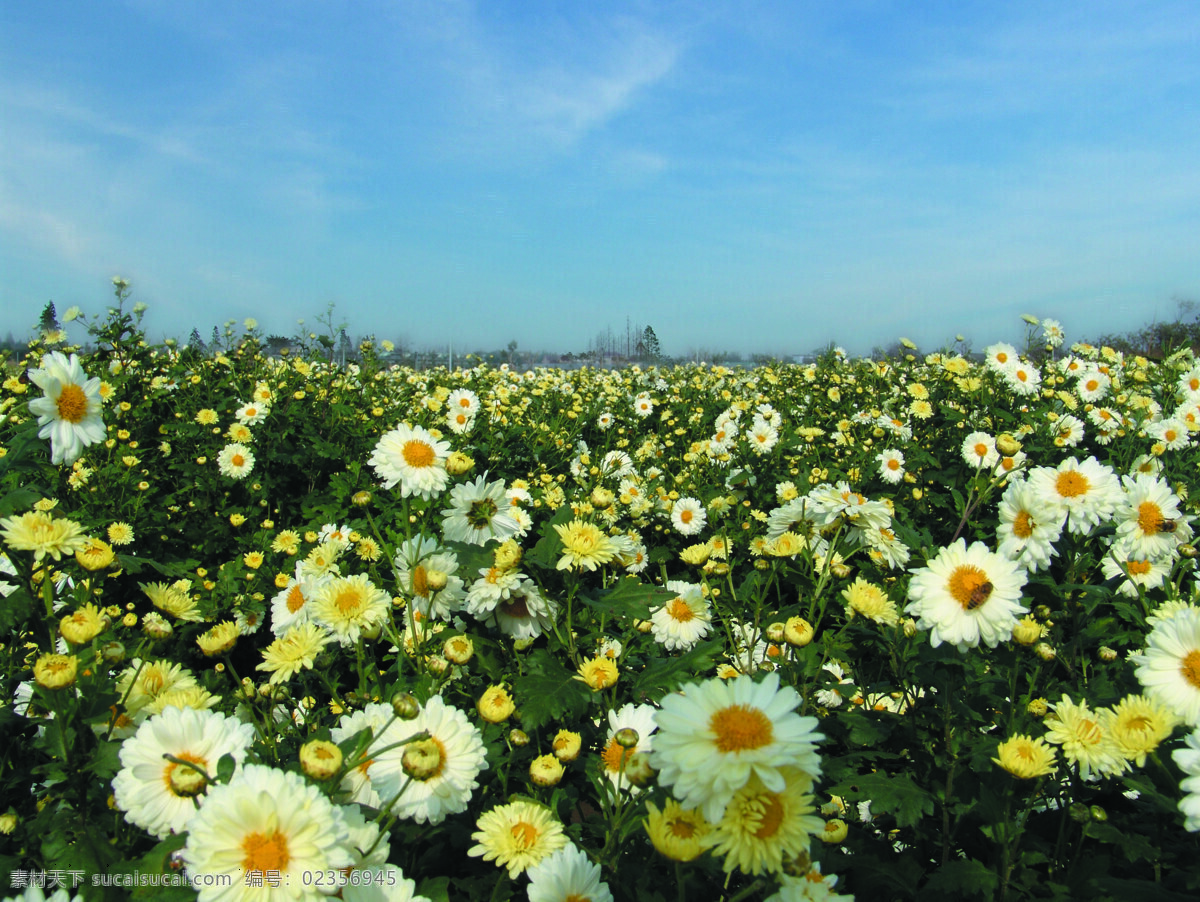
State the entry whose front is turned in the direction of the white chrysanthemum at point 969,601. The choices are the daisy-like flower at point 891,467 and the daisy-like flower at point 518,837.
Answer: the daisy-like flower at point 891,467

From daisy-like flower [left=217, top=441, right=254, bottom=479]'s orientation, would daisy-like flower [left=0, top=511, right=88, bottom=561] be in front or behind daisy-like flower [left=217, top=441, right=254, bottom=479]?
in front

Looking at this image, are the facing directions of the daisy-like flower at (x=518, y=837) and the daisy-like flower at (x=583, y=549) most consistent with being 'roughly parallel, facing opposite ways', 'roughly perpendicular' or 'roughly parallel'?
roughly parallel

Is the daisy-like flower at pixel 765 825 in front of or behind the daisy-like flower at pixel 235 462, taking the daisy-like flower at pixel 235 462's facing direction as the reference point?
in front

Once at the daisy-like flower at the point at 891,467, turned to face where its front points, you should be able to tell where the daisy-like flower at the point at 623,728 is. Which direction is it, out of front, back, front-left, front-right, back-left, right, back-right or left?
front

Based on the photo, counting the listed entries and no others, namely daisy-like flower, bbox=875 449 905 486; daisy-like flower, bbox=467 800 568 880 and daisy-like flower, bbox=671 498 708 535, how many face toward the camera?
3

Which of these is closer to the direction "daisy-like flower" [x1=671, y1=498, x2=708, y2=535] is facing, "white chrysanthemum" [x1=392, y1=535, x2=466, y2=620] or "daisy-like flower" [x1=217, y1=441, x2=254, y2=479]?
the white chrysanthemum

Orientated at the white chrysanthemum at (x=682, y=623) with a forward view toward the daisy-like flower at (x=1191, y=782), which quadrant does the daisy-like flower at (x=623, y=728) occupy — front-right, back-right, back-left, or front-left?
front-right

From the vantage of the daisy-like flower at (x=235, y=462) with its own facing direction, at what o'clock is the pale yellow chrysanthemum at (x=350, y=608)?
The pale yellow chrysanthemum is roughly at 12 o'clock from the daisy-like flower.

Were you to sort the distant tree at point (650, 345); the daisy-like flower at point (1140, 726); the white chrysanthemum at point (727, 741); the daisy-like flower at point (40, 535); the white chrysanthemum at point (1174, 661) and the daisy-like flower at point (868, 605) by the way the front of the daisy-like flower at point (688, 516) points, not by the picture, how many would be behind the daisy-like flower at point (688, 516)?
1

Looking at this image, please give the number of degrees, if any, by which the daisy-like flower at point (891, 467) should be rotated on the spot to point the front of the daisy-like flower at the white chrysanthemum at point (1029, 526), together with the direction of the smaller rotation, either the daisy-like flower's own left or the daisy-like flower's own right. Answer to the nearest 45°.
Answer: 0° — it already faces it

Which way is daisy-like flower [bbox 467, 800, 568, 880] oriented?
toward the camera

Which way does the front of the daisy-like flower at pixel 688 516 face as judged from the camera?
facing the viewer
